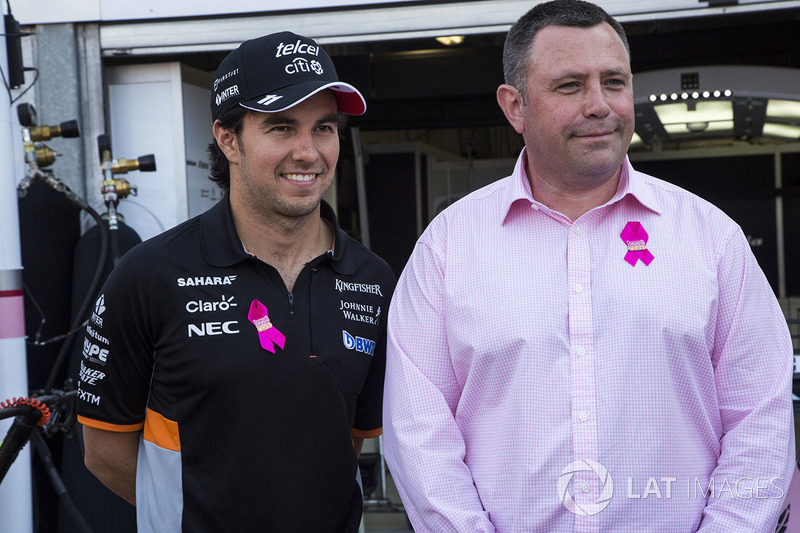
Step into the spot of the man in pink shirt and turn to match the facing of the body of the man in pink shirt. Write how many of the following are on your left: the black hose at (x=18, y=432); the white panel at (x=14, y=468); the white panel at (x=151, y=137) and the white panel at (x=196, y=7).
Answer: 0

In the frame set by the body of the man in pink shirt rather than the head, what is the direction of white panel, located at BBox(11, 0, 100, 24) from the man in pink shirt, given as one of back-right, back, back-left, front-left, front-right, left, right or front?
back-right

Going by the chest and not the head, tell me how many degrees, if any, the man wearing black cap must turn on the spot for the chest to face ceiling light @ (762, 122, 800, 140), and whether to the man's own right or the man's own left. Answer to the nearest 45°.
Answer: approximately 90° to the man's own left

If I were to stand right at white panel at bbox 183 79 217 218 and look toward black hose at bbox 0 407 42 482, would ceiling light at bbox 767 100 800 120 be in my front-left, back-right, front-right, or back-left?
back-left

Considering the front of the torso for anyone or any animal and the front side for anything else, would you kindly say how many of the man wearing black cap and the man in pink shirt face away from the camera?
0

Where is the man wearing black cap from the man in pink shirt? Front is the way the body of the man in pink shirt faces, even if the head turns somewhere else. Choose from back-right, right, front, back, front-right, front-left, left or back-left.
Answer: right

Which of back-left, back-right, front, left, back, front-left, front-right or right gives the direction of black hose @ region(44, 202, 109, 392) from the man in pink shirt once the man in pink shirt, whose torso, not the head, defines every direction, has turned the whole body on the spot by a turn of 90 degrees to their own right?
front-right

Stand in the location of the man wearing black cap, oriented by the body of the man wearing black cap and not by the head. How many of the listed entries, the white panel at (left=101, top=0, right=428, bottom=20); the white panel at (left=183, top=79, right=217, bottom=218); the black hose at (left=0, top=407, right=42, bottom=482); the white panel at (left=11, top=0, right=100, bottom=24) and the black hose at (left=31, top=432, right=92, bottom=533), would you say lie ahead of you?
0

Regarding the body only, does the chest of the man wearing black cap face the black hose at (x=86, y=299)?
no

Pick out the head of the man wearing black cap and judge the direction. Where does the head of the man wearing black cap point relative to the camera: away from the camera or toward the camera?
toward the camera

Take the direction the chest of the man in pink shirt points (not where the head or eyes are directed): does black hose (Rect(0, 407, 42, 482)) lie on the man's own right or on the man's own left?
on the man's own right

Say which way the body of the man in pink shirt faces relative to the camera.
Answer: toward the camera

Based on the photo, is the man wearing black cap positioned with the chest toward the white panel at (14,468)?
no
